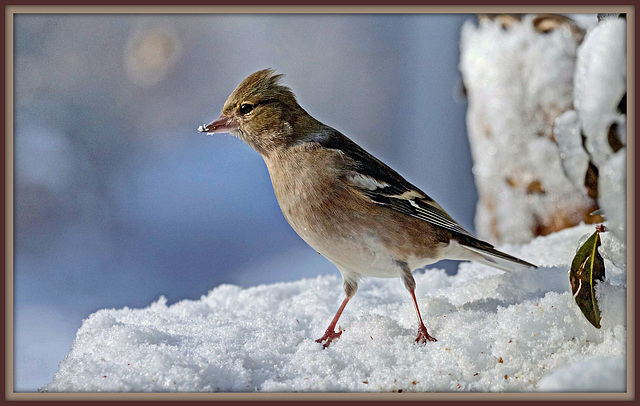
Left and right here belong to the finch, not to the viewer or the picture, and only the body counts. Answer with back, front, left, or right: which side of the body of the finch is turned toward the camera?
left

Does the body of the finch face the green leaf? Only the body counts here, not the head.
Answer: no

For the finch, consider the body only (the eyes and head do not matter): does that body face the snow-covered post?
no
